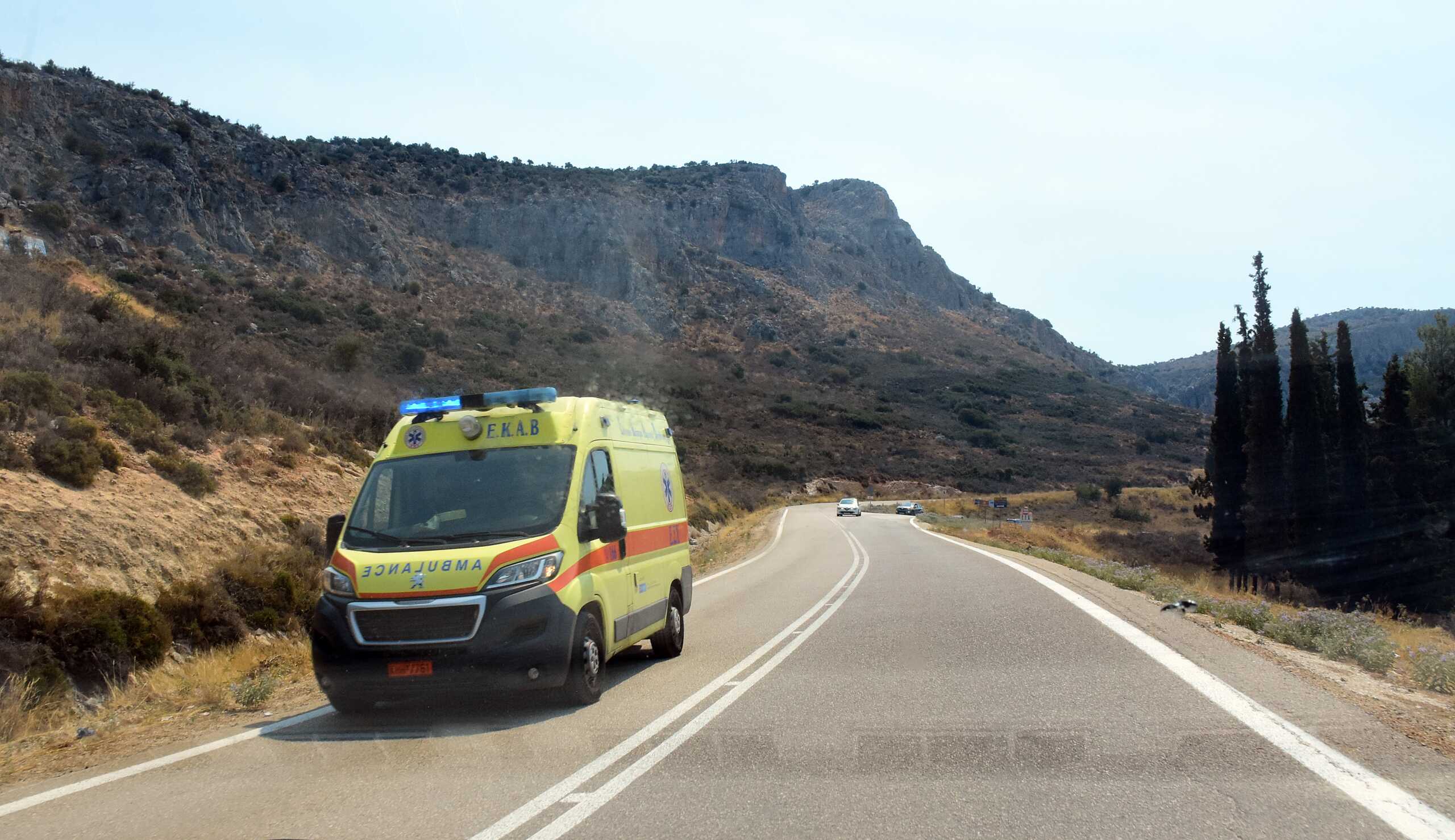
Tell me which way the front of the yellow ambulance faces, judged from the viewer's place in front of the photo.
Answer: facing the viewer and to the left of the viewer

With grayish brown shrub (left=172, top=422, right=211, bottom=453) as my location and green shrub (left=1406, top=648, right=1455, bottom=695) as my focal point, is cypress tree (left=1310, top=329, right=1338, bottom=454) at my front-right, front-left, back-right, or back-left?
front-left

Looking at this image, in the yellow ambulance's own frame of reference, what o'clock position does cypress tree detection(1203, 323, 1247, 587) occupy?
The cypress tree is roughly at 6 o'clock from the yellow ambulance.

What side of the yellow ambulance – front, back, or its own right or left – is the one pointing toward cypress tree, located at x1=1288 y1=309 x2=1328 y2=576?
back

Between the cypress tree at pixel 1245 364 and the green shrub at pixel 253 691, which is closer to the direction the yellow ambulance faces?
the green shrub

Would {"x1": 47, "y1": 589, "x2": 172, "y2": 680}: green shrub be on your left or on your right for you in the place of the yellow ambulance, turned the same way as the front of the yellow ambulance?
on your right

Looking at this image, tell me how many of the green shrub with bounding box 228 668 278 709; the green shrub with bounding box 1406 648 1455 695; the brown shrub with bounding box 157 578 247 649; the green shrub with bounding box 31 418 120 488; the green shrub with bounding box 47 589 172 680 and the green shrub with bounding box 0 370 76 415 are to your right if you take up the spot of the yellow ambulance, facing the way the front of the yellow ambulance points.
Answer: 5

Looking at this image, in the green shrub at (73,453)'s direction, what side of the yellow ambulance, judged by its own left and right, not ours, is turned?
right

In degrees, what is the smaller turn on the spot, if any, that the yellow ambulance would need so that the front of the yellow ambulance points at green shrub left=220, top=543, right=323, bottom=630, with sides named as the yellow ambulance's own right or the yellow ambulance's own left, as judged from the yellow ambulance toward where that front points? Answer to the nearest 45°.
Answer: approximately 90° to the yellow ambulance's own right

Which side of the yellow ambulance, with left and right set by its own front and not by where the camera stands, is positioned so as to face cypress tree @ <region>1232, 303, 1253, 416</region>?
back

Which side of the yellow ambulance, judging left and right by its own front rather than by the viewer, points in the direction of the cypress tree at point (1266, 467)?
back

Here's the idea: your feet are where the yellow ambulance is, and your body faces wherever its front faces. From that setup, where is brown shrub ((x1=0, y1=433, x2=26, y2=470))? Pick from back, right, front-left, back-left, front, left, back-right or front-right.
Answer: right

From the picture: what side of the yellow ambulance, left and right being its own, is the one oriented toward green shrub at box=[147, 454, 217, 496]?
right

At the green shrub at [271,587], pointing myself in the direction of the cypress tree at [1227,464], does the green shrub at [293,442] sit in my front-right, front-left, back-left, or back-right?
front-left
